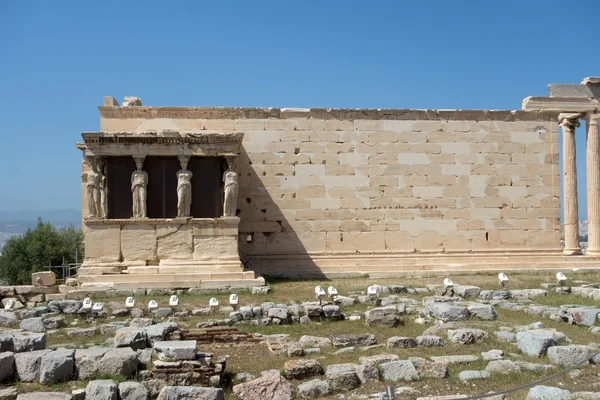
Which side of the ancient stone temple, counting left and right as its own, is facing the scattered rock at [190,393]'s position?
right

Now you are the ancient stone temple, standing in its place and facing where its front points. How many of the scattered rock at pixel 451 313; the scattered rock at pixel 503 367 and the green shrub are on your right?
2

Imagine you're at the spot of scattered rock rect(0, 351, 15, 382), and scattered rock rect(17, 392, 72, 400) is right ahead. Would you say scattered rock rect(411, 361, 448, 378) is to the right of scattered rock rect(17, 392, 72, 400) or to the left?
left

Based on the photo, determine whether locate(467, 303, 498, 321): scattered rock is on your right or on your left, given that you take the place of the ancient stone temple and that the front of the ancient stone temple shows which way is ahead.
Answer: on your right

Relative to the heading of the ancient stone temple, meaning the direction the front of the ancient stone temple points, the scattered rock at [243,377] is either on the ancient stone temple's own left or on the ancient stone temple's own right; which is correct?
on the ancient stone temple's own right

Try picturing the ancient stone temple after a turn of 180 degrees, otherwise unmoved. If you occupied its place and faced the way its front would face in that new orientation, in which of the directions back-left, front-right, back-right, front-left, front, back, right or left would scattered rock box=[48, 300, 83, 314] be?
front-left

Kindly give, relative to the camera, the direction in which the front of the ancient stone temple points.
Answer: facing to the right of the viewer

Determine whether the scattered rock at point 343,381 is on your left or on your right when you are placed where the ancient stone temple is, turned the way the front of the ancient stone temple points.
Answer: on your right

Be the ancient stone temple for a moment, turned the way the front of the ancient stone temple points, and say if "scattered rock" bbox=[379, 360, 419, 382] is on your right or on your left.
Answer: on your right
